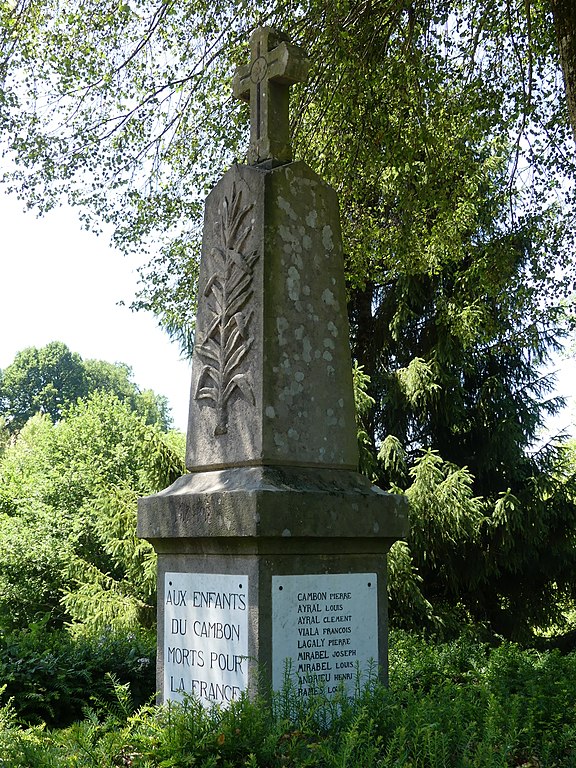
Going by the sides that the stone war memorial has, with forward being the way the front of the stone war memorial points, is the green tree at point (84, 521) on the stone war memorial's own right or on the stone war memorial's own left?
on the stone war memorial's own right

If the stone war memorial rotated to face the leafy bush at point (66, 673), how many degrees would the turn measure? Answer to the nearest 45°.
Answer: approximately 90° to its right

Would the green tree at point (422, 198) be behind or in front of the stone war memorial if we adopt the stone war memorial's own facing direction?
behind

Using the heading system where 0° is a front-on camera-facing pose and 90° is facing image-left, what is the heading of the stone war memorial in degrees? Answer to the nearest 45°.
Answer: approximately 45°
